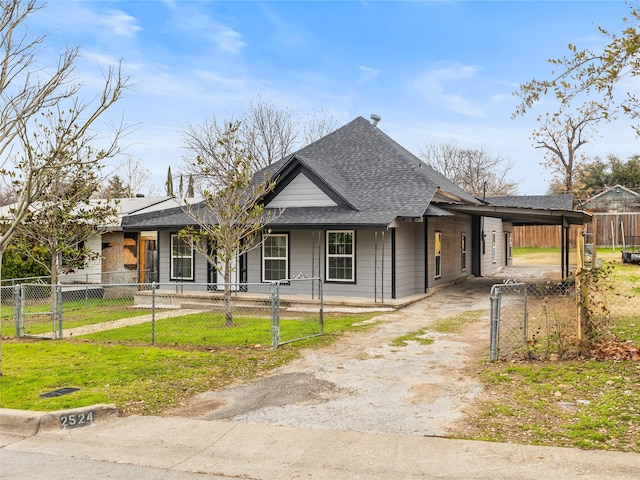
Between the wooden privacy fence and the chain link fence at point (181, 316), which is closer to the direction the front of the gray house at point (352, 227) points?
the chain link fence

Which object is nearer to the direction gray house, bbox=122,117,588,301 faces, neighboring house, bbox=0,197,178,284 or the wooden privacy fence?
the neighboring house

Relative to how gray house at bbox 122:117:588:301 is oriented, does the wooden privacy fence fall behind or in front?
behind

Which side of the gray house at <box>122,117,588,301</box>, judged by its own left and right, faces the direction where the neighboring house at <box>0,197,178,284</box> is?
right

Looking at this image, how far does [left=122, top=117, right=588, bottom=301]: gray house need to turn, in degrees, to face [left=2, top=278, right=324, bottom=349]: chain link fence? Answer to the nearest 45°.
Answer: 0° — it already faces it

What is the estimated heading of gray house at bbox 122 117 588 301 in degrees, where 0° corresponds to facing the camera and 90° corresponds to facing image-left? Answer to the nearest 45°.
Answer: approximately 45°

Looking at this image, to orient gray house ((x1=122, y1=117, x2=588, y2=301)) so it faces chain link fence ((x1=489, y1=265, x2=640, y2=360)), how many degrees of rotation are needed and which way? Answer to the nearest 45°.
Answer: approximately 90° to its left

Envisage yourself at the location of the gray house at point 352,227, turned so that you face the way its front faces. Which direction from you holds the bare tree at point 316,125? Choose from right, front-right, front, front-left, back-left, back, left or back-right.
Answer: back-right

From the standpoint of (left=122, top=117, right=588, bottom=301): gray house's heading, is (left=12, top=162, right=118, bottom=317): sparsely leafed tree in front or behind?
in front
